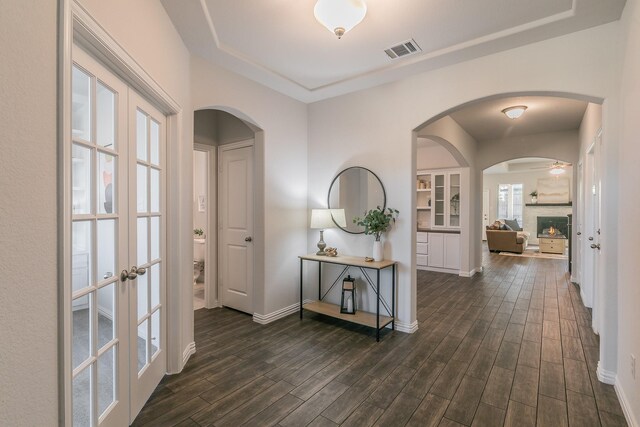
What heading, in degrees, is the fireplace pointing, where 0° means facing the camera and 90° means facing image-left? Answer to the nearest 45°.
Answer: approximately 0°

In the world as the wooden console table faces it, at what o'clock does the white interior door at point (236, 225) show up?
The white interior door is roughly at 2 o'clock from the wooden console table.

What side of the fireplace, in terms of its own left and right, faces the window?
right

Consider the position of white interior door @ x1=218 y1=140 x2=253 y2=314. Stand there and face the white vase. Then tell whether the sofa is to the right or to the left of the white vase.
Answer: left

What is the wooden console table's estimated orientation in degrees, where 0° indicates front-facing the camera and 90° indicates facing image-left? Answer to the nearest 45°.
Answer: approximately 45°

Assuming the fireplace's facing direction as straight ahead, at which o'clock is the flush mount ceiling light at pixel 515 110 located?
The flush mount ceiling light is roughly at 12 o'clock from the fireplace.
